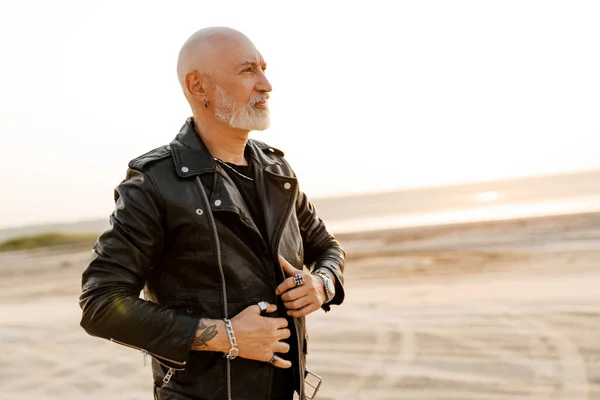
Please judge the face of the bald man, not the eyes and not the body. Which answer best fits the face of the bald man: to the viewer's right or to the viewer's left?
to the viewer's right

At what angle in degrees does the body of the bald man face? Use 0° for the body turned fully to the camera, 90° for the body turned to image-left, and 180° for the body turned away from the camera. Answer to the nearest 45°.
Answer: approximately 315°
